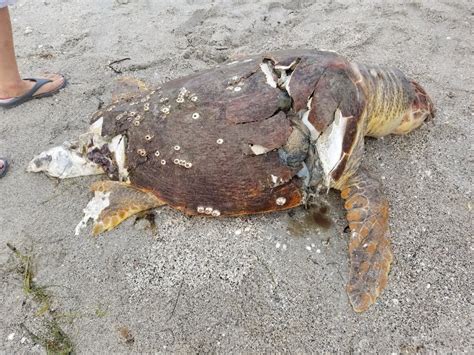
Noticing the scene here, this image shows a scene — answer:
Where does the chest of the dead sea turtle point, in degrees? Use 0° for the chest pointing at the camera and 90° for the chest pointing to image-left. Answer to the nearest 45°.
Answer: approximately 270°
